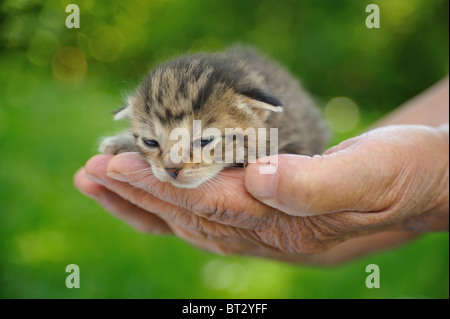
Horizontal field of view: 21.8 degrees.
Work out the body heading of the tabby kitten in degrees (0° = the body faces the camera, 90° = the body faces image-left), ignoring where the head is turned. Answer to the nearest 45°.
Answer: approximately 45°
